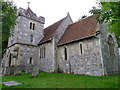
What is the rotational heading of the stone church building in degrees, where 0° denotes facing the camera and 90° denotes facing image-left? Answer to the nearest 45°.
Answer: approximately 90°
